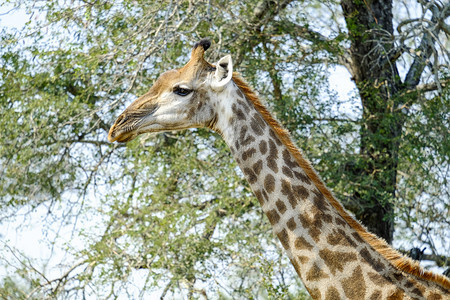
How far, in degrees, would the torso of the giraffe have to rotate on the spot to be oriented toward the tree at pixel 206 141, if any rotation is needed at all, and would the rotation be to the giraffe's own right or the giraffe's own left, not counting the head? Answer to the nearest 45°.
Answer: approximately 90° to the giraffe's own right

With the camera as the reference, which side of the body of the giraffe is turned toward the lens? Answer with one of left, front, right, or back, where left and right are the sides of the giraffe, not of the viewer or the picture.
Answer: left
